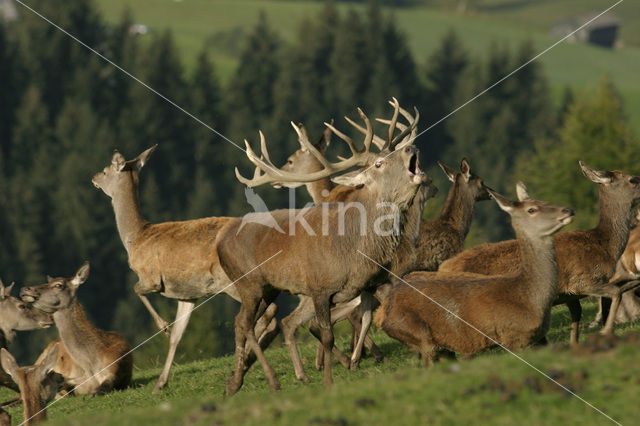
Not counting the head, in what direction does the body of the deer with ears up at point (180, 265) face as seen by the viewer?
to the viewer's left

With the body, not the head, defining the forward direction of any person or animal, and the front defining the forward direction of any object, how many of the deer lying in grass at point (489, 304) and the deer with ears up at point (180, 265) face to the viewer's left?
1

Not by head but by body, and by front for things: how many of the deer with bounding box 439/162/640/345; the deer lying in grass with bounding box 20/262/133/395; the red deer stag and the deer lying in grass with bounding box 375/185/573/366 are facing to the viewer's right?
3

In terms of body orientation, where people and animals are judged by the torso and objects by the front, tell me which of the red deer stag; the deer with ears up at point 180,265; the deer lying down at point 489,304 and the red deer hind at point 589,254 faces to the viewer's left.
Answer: the deer with ears up

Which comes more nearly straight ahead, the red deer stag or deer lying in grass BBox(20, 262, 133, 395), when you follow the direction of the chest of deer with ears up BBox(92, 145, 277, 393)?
the deer lying in grass

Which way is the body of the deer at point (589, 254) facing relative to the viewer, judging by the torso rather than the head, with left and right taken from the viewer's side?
facing to the right of the viewer

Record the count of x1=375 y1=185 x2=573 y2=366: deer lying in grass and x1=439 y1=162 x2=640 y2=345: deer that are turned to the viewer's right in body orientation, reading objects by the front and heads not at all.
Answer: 2

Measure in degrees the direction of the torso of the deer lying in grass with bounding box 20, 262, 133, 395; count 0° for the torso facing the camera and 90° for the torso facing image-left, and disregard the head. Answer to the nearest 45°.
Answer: approximately 45°

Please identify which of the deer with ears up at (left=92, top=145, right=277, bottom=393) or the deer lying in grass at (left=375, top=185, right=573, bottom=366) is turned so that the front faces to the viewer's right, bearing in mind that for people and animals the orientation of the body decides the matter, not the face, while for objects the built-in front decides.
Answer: the deer lying in grass

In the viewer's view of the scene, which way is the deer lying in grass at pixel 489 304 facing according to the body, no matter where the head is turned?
to the viewer's right

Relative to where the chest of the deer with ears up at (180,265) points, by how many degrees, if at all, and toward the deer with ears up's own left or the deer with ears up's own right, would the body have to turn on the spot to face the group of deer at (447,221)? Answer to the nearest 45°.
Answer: approximately 180°

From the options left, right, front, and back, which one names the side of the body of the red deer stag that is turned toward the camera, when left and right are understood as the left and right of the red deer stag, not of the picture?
right
